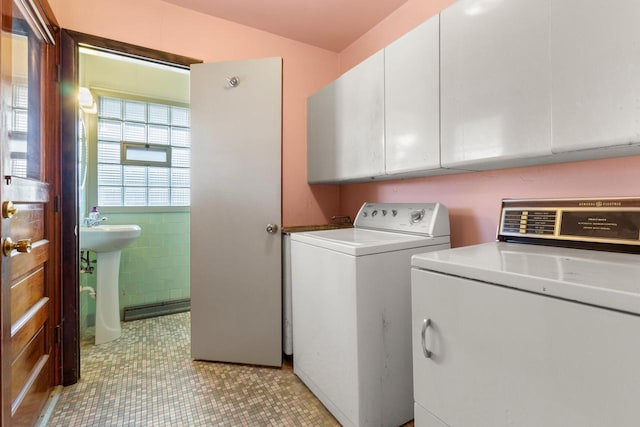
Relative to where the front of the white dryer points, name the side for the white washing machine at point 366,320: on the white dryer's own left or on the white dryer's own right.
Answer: on the white dryer's own right

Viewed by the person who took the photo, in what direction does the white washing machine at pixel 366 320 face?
facing the viewer and to the left of the viewer

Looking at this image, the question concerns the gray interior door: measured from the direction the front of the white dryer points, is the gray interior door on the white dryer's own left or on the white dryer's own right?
on the white dryer's own right

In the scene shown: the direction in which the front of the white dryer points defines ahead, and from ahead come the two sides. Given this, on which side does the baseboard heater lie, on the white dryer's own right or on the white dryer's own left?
on the white dryer's own right

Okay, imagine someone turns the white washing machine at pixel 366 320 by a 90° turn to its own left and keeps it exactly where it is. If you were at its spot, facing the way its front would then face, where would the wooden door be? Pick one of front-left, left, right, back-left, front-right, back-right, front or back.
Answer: back-right

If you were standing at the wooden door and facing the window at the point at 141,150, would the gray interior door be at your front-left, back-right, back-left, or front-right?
front-right

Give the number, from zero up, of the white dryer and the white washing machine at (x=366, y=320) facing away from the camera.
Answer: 0

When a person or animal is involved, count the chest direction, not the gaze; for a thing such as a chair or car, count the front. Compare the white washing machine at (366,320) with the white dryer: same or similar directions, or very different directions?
same or similar directions

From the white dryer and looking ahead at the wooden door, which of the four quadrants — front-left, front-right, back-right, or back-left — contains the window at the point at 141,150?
front-right

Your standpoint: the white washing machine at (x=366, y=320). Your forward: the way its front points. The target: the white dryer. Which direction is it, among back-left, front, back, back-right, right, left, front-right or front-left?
left

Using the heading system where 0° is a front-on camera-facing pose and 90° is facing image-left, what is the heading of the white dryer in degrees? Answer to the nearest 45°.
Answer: approximately 45°
